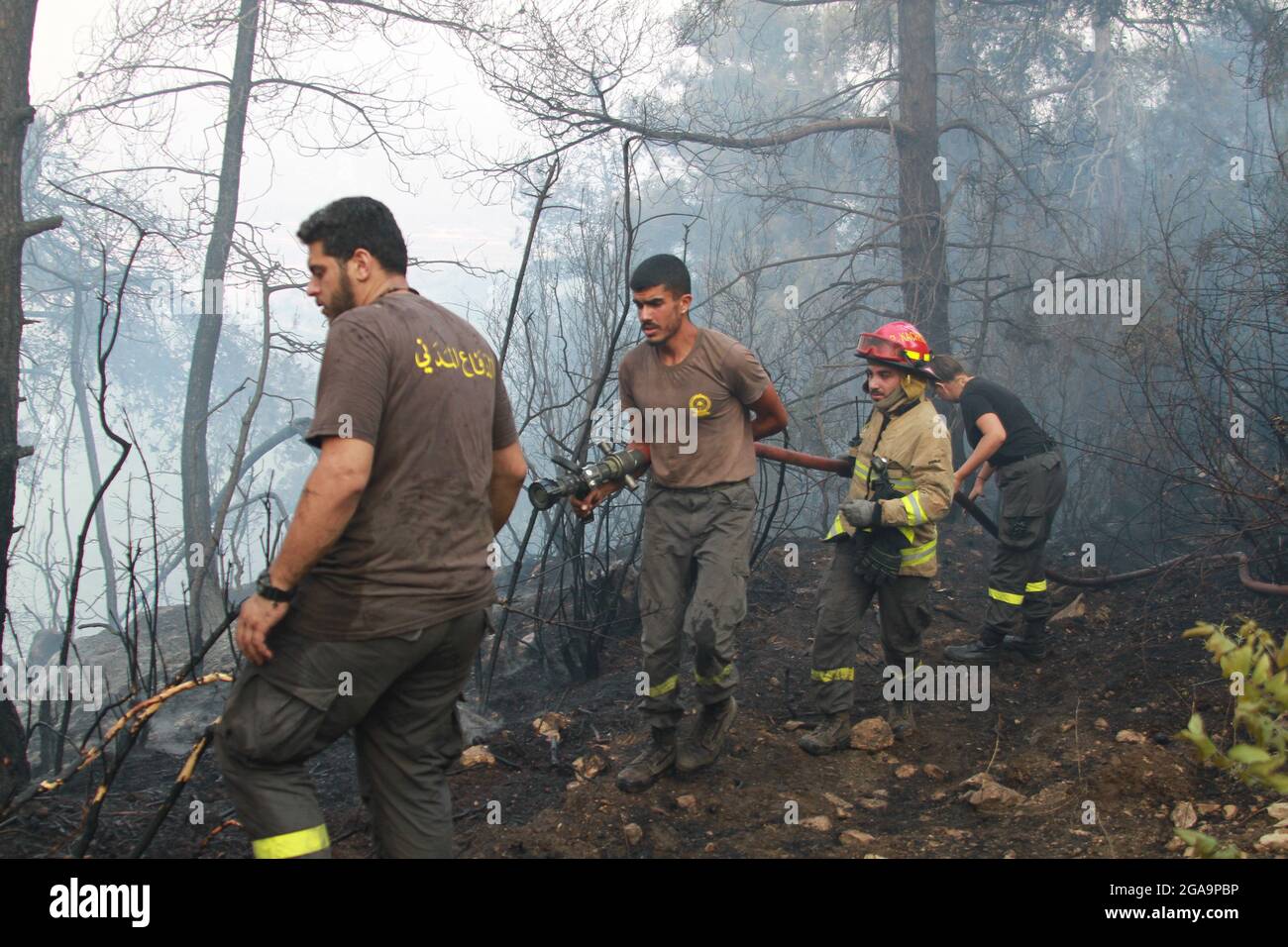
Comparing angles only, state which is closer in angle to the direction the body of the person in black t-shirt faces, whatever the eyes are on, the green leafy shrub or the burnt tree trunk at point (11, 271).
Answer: the burnt tree trunk

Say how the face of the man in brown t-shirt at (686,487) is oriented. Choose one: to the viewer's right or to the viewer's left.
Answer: to the viewer's left

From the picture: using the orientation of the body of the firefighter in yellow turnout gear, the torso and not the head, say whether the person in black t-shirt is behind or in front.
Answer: behind

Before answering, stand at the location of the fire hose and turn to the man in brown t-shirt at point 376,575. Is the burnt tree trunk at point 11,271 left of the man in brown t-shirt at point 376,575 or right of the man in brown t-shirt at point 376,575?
right

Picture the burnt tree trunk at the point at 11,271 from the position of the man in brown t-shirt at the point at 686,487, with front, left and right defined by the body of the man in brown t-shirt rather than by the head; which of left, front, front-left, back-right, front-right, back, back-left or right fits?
front-right

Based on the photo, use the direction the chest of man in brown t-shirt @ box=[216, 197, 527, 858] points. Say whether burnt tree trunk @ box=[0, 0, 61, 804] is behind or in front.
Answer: in front

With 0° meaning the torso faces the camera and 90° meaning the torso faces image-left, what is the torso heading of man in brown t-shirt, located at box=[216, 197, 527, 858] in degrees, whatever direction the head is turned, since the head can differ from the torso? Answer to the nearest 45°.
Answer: approximately 135°

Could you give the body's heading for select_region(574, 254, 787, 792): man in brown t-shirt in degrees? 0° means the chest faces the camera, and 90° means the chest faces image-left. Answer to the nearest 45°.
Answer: approximately 45°

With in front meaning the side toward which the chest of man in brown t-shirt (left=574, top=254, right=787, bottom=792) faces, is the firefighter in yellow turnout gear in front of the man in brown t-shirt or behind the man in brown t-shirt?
behind

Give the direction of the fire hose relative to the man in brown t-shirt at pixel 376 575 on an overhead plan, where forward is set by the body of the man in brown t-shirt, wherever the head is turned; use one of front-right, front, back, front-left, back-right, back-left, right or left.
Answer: right

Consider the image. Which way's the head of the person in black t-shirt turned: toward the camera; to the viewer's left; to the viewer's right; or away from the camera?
to the viewer's left

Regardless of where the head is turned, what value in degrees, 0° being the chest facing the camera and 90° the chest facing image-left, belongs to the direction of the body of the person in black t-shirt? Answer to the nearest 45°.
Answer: approximately 90°

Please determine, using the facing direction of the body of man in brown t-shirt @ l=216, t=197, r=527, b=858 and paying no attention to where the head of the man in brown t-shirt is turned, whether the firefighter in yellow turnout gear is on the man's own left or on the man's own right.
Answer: on the man's own right

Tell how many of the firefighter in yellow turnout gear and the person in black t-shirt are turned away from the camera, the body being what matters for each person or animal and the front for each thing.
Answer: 0
